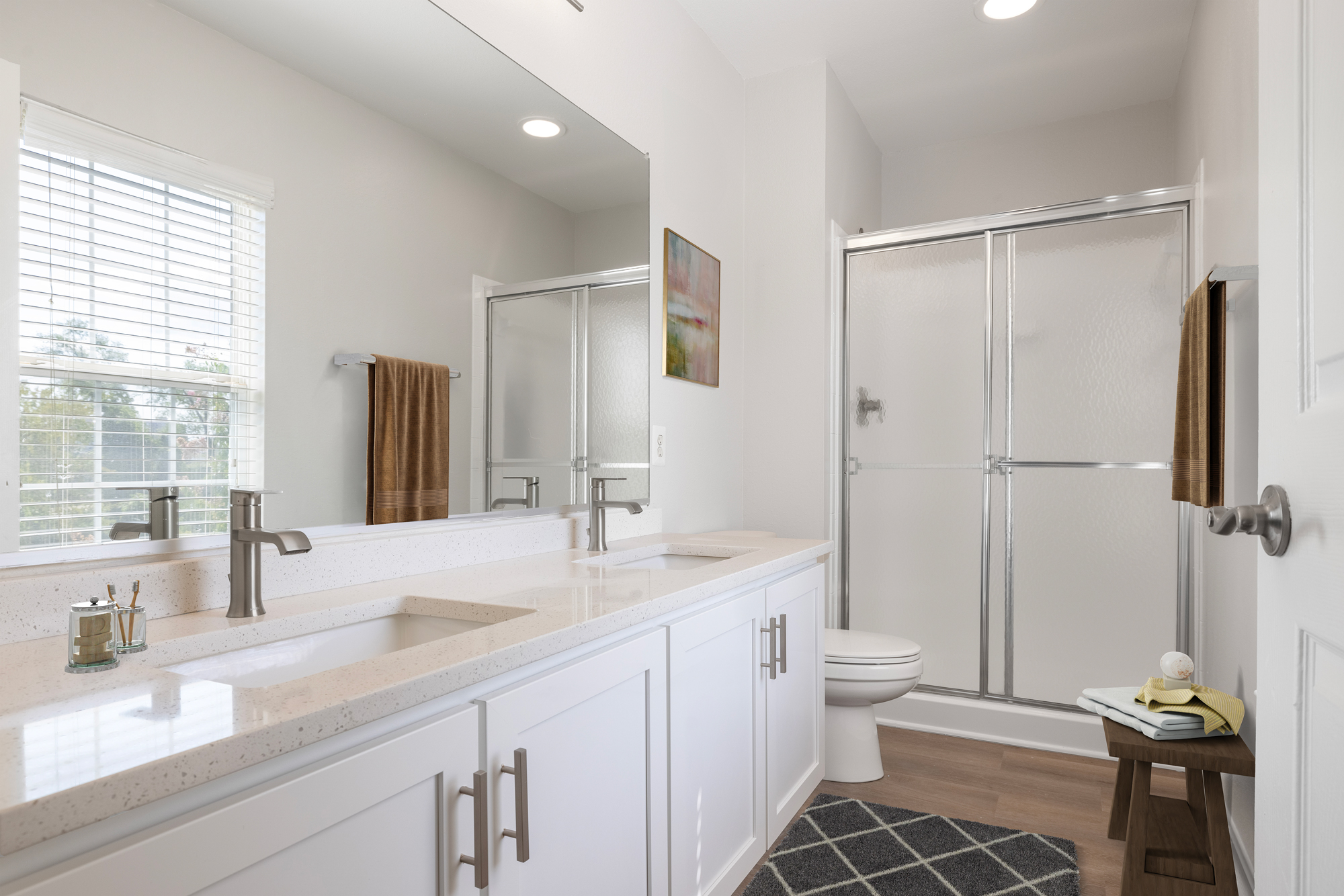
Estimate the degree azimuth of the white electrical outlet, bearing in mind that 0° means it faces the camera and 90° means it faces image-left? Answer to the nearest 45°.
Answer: approximately 315°

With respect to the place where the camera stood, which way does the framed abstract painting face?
facing the viewer and to the right of the viewer

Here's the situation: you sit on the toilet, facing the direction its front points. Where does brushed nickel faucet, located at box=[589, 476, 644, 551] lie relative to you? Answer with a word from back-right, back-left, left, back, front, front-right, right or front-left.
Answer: back-right

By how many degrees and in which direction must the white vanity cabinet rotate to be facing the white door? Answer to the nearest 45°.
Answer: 0° — it already faces it

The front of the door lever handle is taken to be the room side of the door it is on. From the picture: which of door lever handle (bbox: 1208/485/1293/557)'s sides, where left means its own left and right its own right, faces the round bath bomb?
right

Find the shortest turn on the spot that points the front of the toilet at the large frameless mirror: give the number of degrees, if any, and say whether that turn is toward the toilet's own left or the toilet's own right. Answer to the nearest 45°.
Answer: approximately 135° to the toilet's own right

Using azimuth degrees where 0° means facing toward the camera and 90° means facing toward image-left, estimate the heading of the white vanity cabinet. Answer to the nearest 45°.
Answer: approximately 315°

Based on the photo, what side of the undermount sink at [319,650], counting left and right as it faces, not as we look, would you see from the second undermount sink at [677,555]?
left

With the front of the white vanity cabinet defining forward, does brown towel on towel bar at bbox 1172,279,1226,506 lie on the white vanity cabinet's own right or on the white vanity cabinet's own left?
on the white vanity cabinet's own left

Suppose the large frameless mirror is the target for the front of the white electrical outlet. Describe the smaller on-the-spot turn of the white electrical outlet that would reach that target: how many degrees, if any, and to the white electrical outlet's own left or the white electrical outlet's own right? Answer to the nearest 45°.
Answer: approximately 90° to the white electrical outlet's own right
